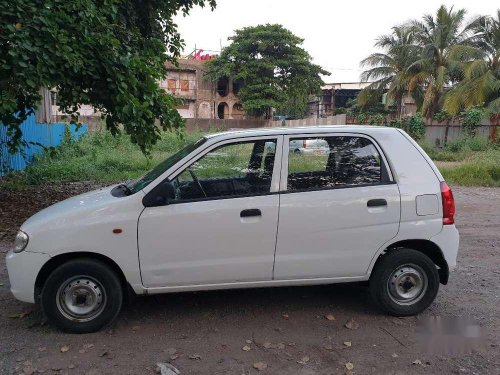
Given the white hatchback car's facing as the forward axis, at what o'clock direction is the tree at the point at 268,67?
The tree is roughly at 3 o'clock from the white hatchback car.

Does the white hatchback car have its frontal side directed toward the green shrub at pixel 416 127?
no

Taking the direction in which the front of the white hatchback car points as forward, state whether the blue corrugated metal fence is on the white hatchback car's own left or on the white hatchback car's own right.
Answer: on the white hatchback car's own right

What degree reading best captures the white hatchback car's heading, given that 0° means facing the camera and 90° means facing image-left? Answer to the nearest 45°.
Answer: approximately 90°

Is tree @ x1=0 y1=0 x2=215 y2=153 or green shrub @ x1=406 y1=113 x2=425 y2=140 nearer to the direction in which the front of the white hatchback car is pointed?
the tree

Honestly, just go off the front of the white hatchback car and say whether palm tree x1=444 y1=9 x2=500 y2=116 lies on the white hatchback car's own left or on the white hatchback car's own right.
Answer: on the white hatchback car's own right

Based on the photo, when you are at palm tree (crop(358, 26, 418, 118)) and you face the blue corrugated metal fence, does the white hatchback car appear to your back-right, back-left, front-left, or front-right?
front-left

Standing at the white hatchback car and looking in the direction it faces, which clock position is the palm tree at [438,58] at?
The palm tree is roughly at 4 o'clock from the white hatchback car.

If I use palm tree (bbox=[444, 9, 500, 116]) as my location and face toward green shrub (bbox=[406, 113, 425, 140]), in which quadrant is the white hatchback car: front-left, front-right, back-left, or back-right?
front-left
